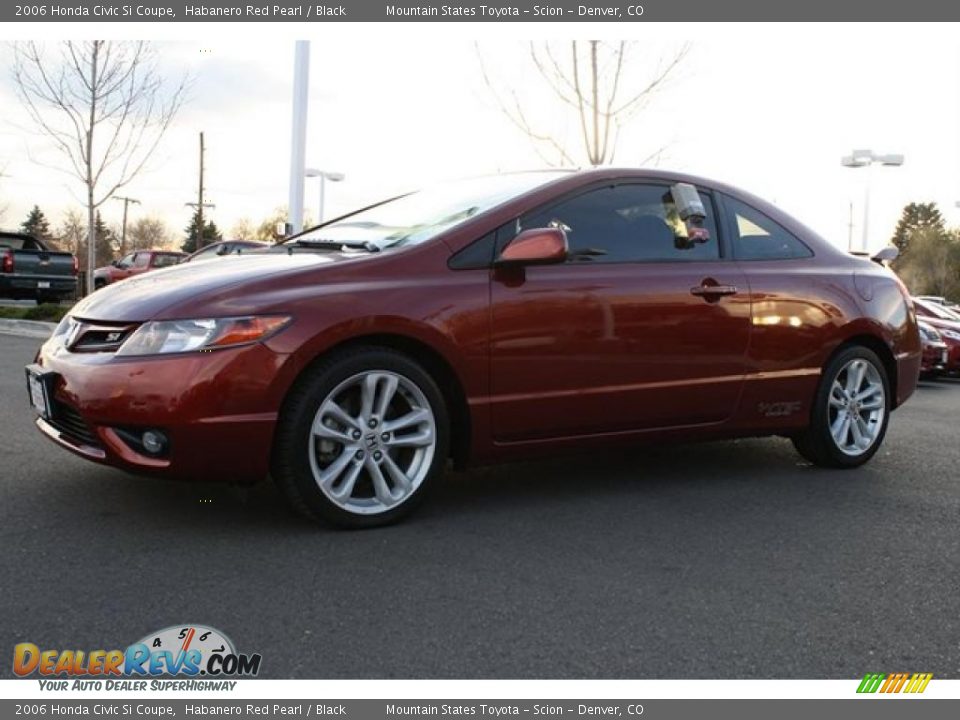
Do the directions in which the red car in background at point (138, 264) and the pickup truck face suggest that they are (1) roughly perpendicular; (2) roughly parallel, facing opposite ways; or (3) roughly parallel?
roughly perpendicular

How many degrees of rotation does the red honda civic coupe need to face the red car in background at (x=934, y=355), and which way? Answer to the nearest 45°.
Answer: approximately 180°

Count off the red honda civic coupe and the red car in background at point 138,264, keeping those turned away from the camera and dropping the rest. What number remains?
0

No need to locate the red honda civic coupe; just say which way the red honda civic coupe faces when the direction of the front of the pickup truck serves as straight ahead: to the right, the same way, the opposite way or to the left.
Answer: to the left

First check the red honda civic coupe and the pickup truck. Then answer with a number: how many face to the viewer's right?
0

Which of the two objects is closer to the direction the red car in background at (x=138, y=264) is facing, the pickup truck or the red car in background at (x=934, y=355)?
the pickup truck

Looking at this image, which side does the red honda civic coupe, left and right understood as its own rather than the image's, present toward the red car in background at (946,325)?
back

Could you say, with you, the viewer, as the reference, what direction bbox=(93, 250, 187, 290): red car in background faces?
facing the viewer and to the left of the viewer

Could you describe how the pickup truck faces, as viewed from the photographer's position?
facing away from the viewer and to the left of the viewer
